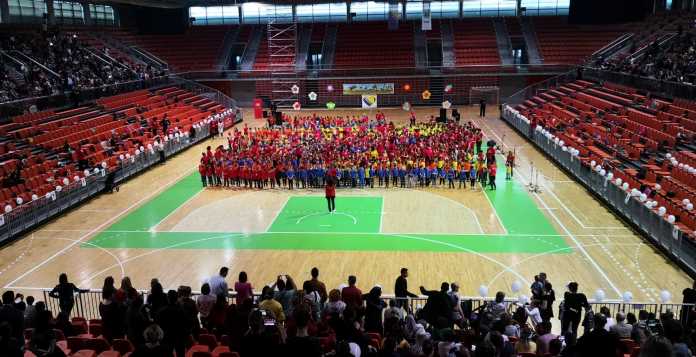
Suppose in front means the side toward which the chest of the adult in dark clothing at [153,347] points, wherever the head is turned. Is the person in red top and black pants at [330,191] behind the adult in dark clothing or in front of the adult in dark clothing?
in front

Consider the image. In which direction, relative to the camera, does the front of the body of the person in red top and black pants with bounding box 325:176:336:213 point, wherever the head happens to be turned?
away from the camera

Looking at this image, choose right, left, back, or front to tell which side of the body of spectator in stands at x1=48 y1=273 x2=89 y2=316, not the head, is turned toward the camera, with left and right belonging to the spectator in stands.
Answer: back

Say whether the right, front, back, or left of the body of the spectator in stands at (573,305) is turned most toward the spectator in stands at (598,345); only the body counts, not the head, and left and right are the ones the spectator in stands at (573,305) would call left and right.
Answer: back

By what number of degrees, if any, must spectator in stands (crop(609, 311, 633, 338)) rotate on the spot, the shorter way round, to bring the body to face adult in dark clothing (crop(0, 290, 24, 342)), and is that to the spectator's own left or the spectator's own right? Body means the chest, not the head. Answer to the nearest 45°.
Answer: approximately 135° to the spectator's own left

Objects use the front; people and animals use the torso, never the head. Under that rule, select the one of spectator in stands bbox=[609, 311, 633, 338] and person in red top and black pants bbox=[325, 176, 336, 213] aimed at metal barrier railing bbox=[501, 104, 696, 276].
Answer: the spectator in stands

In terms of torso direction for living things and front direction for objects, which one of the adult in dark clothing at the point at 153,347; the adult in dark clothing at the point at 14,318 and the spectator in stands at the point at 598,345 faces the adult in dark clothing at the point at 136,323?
the adult in dark clothing at the point at 153,347

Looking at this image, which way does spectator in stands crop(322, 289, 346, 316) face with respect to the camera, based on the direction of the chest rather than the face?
away from the camera

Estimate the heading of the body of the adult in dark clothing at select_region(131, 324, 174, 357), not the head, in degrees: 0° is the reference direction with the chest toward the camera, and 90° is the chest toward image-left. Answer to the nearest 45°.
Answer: approximately 180°

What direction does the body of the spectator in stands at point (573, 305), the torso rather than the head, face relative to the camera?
away from the camera

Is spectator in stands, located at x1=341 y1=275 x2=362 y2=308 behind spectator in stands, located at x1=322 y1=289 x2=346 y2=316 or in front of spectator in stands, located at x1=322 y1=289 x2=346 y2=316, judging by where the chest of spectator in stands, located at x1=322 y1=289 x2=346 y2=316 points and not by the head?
in front

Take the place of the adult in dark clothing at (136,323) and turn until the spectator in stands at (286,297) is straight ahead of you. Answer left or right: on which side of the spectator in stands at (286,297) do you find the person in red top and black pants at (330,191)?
left

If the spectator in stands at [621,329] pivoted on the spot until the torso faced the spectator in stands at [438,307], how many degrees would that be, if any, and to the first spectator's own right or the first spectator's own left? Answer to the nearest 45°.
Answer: approximately 90° to the first spectator's own left

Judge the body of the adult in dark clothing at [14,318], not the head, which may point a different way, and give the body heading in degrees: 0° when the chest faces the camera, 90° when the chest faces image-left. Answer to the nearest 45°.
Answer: approximately 180°

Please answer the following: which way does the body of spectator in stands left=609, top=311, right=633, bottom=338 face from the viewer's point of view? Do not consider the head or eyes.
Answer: away from the camera

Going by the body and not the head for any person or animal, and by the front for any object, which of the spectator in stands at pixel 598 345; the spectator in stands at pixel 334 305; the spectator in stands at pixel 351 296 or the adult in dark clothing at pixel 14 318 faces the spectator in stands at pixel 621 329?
the spectator in stands at pixel 598 345
